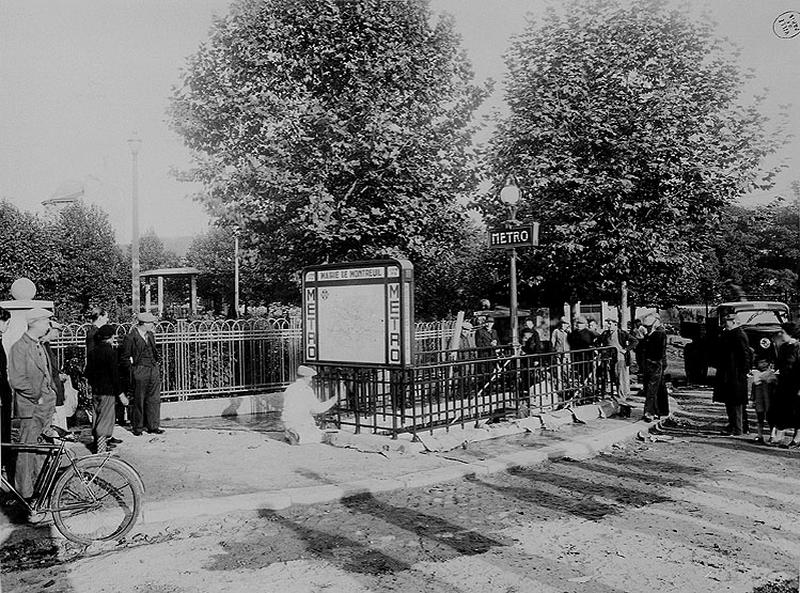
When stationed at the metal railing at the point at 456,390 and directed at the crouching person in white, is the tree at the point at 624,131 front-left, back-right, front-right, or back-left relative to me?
back-right

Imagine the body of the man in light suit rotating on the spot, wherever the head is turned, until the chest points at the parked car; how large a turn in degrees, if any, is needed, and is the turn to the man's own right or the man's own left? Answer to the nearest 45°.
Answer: approximately 45° to the man's own left

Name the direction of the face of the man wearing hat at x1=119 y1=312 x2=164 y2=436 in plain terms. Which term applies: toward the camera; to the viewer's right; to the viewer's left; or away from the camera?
toward the camera

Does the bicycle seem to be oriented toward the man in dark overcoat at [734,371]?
no

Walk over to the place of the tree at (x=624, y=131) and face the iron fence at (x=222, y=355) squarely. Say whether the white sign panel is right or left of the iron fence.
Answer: left

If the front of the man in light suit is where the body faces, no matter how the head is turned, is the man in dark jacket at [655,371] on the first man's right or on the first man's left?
on the first man's left

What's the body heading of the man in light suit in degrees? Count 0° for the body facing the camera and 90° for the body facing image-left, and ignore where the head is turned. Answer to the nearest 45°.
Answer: approximately 315°
